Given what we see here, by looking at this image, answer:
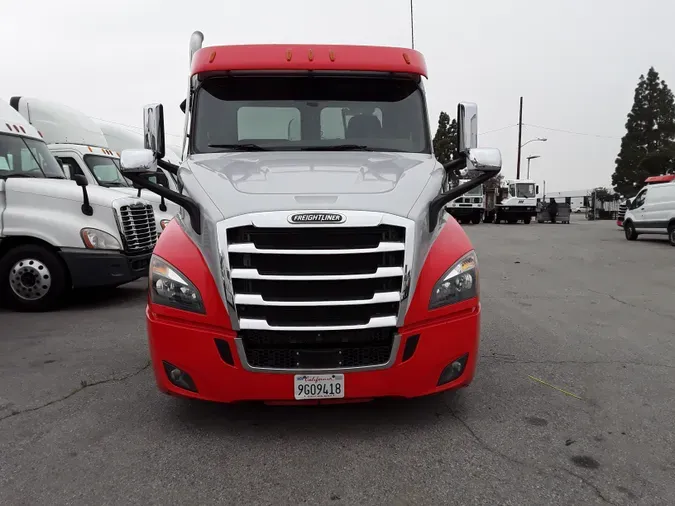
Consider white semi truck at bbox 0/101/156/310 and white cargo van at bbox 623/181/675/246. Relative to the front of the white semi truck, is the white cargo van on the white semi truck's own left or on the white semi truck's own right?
on the white semi truck's own left

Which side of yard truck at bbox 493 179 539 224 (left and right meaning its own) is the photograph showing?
front

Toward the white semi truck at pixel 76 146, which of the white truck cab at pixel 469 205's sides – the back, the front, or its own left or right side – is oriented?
front

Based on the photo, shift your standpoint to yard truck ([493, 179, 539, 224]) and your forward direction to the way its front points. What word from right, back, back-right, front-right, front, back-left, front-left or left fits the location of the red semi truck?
front

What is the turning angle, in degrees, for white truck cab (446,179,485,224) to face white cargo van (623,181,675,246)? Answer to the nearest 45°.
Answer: approximately 45° to its left

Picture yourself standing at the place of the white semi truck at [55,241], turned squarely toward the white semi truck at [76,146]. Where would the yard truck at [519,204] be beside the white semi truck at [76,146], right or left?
right

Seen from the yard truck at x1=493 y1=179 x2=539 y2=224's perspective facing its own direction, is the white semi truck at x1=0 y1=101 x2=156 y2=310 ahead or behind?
ahead

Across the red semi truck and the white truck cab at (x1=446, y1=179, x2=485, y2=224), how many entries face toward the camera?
2

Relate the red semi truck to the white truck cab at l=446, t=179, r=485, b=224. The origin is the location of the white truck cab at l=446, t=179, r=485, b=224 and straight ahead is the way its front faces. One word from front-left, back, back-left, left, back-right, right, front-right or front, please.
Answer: front

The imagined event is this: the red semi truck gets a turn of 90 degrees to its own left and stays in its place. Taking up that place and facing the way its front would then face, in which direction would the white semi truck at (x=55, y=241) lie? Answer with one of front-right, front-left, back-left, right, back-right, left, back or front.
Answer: back-left

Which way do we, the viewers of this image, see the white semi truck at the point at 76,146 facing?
facing the viewer and to the right of the viewer

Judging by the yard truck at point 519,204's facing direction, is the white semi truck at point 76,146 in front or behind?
in front

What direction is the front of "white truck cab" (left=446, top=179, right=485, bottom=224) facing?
toward the camera

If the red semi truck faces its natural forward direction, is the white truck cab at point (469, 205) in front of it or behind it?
behind
